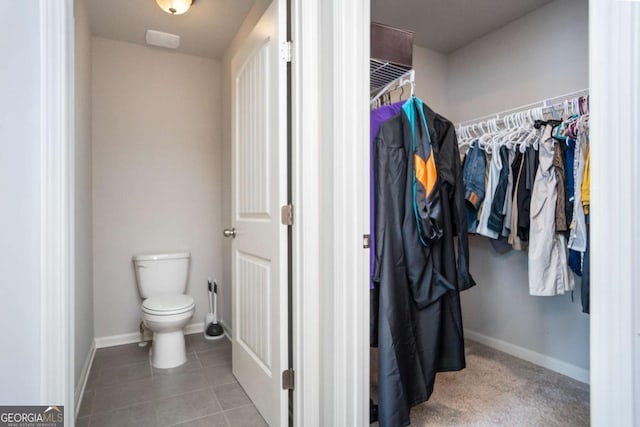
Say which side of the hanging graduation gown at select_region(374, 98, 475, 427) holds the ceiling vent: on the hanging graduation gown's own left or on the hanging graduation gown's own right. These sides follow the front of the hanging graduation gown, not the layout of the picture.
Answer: on the hanging graduation gown's own right

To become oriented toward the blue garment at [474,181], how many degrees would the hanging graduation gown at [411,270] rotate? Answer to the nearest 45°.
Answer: approximately 180°

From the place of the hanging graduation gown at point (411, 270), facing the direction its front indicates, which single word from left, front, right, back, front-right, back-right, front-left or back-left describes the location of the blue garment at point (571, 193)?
back-left

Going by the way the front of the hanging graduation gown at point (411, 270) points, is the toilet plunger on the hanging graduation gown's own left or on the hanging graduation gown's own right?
on the hanging graduation gown's own right

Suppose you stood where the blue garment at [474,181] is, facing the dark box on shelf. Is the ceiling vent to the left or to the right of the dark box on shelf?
right

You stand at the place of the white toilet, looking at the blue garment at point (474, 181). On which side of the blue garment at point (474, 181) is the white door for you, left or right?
right

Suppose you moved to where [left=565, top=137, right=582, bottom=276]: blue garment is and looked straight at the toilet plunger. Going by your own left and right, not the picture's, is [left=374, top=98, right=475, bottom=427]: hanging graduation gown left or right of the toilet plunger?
left

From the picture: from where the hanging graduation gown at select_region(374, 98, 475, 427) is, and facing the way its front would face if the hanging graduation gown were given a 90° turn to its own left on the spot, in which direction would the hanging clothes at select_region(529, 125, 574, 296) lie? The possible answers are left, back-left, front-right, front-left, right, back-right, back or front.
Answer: front-left

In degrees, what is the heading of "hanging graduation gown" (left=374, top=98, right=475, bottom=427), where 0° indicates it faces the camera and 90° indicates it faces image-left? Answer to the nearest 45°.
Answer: approximately 0°
